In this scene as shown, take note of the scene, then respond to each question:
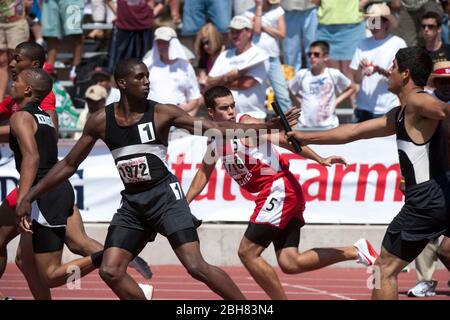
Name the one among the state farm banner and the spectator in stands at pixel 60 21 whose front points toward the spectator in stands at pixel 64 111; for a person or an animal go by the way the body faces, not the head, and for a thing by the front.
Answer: the spectator in stands at pixel 60 21

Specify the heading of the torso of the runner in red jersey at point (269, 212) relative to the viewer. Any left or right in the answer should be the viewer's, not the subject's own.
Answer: facing the viewer and to the left of the viewer

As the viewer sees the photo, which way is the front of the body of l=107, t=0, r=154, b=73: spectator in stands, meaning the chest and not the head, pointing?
toward the camera

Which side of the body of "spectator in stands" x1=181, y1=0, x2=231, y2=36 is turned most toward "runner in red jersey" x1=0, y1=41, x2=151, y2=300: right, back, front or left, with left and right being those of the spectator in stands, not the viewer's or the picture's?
front

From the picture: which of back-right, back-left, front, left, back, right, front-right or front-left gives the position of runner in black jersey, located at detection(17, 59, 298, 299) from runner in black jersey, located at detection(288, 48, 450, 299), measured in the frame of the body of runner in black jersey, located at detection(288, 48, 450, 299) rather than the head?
front

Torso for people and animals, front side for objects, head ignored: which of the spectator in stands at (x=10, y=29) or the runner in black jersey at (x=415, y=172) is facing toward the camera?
the spectator in stands

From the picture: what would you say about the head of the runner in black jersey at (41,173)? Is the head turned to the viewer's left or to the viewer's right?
to the viewer's left

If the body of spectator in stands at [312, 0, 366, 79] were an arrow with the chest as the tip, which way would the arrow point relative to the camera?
toward the camera

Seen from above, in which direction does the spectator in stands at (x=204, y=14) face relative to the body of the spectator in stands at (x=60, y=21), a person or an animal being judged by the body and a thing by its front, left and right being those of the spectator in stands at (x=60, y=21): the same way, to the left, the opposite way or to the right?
the same way

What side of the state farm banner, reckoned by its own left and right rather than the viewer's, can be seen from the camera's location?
front

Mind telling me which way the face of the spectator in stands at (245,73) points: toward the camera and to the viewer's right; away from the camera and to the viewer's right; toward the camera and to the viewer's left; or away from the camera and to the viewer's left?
toward the camera and to the viewer's left

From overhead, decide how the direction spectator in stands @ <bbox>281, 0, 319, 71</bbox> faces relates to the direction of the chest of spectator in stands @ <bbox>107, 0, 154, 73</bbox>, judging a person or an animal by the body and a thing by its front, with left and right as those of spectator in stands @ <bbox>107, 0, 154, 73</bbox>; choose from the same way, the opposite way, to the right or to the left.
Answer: the same way

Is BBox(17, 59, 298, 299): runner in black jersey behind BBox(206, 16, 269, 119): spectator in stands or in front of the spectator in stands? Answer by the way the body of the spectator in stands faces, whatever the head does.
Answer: in front

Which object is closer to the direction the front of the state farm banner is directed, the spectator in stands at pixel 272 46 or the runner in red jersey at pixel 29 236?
the runner in red jersey

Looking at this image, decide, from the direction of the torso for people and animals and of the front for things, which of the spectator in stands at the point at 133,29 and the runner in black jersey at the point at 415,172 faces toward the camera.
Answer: the spectator in stands
